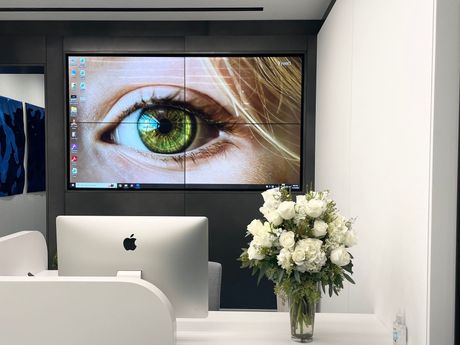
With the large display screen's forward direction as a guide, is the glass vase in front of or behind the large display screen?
in front

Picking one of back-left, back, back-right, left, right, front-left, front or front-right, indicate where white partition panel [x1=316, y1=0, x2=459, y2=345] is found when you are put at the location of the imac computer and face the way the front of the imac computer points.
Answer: right

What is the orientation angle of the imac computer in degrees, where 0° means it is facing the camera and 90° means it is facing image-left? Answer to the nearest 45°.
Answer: approximately 180°

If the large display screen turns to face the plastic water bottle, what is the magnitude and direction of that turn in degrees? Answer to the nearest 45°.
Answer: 0° — it already faces it

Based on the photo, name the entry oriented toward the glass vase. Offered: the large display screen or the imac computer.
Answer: the large display screen

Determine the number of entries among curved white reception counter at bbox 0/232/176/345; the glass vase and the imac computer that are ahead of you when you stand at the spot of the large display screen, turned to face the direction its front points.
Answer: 3

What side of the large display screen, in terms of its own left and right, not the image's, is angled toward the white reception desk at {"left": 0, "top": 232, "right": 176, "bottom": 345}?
front

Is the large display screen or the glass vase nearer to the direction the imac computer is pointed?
the large display screen

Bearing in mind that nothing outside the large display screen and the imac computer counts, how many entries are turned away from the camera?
1

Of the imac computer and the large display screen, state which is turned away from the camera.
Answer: the imac computer

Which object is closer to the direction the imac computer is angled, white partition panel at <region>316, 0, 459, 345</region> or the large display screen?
the large display screen

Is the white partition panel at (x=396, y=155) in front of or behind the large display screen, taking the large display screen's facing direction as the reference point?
in front

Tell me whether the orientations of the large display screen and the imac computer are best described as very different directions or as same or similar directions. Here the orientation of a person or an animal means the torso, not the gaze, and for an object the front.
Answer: very different directions

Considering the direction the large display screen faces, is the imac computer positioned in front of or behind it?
in front
